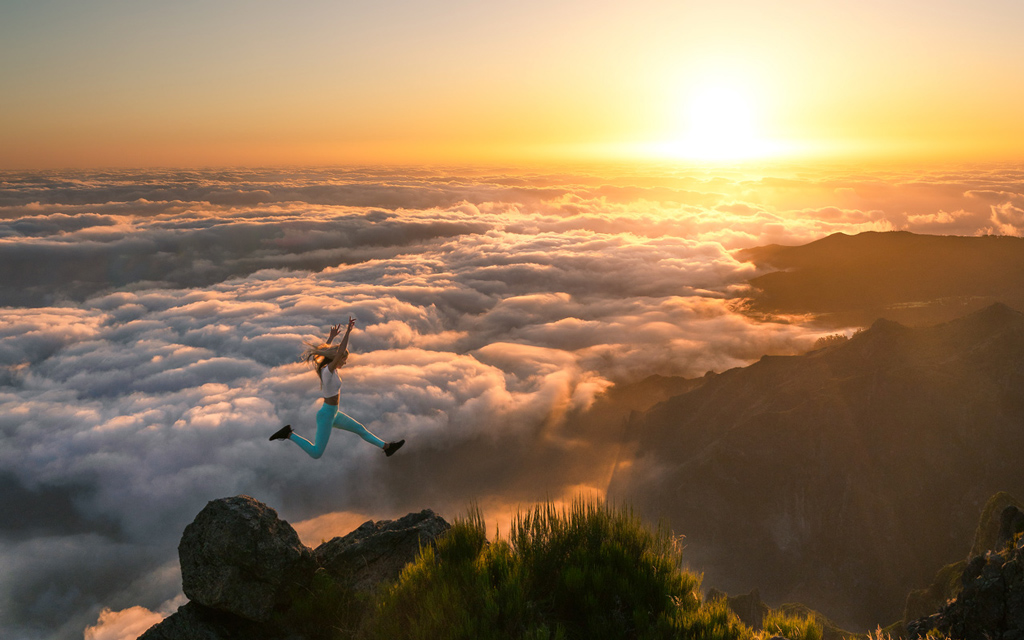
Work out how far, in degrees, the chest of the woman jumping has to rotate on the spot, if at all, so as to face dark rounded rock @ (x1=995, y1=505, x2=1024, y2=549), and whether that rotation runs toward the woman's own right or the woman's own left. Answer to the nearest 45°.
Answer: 0° — they already face it

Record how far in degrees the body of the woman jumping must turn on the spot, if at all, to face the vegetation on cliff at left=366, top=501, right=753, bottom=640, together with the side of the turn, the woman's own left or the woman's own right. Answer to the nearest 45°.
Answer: approximately 45° to the woman's own right

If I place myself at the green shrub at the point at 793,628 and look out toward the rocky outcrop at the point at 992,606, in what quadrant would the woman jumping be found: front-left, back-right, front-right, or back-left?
back-left

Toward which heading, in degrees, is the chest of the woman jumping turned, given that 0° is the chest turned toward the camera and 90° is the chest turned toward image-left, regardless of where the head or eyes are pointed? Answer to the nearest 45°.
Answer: approximately 270°

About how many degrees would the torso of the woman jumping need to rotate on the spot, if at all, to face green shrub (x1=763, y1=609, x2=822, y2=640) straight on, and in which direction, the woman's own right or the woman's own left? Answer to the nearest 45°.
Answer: approximately 45° to the woman's own right
